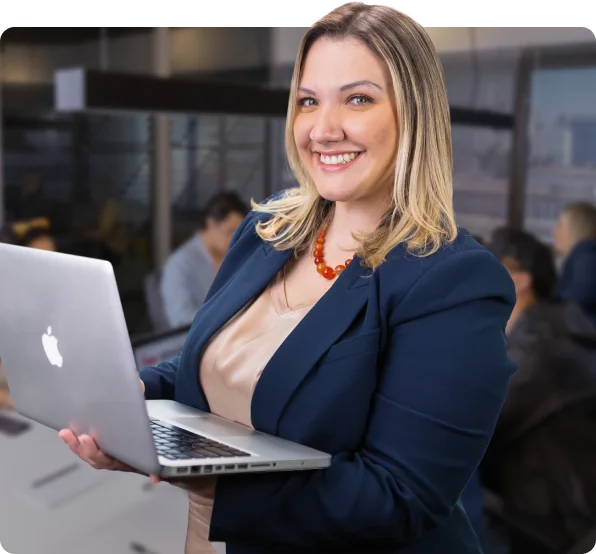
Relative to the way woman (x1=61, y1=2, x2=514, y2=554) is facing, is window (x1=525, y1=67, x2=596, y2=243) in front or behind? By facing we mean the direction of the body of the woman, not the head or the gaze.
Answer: behind

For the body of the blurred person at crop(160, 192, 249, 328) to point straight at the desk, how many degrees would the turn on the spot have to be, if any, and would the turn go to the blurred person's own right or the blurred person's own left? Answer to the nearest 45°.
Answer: approximately 90° to the blurred person's own right

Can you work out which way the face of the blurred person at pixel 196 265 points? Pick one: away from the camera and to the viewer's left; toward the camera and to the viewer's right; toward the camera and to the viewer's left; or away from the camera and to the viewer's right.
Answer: toward the camera and to the viewer's right

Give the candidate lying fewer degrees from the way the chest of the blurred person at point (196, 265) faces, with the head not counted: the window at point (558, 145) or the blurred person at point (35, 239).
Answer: the window

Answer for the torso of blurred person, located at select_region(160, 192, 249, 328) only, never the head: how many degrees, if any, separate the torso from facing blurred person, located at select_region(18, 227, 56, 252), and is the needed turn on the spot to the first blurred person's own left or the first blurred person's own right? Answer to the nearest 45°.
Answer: approximately 135° to the first blurred person's own right

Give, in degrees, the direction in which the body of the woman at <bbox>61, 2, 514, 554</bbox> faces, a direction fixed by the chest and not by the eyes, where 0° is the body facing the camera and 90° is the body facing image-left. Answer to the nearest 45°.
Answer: approximately 45°

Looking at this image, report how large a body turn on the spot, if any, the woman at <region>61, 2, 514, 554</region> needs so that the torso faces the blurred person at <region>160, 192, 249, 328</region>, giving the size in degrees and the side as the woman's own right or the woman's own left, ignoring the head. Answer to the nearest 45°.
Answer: approximately 135° to the woman's own right
